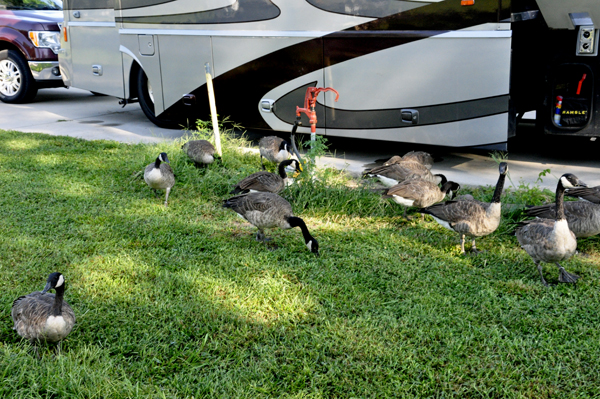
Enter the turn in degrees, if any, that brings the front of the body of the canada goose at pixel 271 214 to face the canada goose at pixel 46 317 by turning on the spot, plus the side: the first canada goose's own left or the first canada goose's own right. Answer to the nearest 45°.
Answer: approximately 135° to the first canada goose's own right

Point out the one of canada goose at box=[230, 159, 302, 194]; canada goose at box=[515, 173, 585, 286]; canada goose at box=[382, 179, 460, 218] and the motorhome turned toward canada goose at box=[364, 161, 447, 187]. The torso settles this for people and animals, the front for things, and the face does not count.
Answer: canada goose at box=[230, 159, 302, 194]

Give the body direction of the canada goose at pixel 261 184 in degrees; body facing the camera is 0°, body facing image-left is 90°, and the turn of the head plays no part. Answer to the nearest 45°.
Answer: approximately 270°

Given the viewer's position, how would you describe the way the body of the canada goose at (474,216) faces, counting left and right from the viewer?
facing to the right of the viewer

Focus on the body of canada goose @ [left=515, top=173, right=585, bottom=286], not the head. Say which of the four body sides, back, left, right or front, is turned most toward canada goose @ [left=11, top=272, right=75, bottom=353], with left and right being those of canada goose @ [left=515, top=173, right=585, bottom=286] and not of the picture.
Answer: right

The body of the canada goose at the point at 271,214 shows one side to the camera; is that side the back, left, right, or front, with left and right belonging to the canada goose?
right

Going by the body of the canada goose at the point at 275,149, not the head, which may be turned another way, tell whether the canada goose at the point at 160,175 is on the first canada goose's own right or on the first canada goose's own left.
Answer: on the first canada goose's own right

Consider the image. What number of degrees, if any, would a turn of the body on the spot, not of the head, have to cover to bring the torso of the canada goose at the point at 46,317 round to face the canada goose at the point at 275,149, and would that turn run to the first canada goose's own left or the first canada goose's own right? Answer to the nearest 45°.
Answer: approximately 90° to the first canada goose's own left
